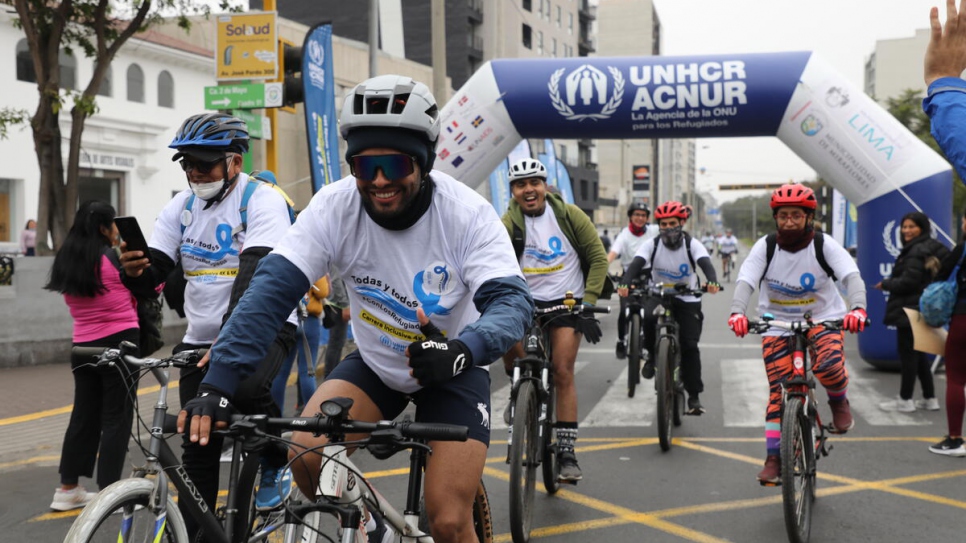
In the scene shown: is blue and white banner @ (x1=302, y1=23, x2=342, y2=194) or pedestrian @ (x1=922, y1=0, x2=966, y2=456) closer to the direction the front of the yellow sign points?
the pedestrian

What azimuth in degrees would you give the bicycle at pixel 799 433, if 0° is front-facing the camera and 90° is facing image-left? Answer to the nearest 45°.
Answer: approximately 0°

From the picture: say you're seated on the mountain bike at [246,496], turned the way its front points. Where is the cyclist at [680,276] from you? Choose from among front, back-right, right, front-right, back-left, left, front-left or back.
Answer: back

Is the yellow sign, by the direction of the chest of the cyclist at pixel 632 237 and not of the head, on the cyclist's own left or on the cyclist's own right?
on the cyclist's own right
